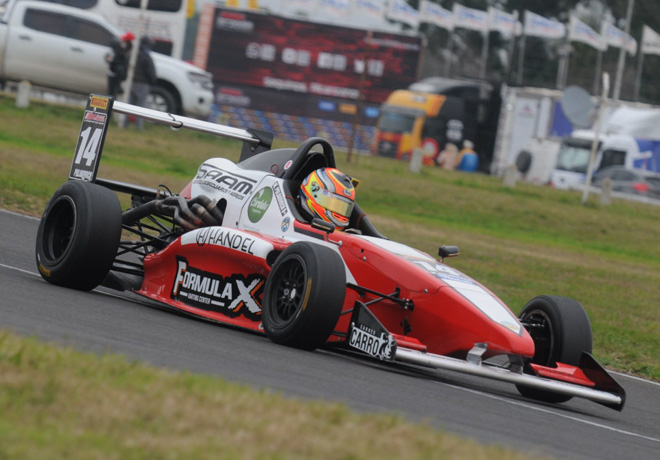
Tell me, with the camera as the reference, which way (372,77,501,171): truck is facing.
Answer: facing the viewer and to the left of the viewer

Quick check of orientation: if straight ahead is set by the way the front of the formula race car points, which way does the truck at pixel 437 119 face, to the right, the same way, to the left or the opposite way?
to the right

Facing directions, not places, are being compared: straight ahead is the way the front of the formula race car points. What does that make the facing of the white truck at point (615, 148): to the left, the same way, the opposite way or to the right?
to the right

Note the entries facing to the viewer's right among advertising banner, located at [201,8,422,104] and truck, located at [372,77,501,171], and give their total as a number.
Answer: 0

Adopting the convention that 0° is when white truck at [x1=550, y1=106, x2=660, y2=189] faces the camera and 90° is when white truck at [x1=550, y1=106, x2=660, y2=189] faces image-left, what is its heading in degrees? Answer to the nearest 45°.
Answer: approximately 45°

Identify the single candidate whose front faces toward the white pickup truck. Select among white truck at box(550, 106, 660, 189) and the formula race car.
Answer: the white truck

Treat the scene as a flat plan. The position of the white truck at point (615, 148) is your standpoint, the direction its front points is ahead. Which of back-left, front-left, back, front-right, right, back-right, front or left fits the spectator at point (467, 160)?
front-right

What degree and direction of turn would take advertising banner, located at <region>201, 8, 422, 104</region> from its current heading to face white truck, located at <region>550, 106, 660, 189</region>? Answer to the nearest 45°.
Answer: approximately 90° to its left

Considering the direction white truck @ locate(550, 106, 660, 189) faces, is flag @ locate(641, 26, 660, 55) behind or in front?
behind

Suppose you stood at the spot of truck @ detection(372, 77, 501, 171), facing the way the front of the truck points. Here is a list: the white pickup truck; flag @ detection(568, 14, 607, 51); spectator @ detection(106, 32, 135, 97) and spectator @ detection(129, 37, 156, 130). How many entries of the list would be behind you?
1

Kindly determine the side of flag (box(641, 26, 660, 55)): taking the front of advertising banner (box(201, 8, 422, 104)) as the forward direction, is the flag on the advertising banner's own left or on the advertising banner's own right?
on the advertising banner's own left

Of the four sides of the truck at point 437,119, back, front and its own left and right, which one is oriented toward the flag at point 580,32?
back

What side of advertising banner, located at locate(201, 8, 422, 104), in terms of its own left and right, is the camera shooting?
front
